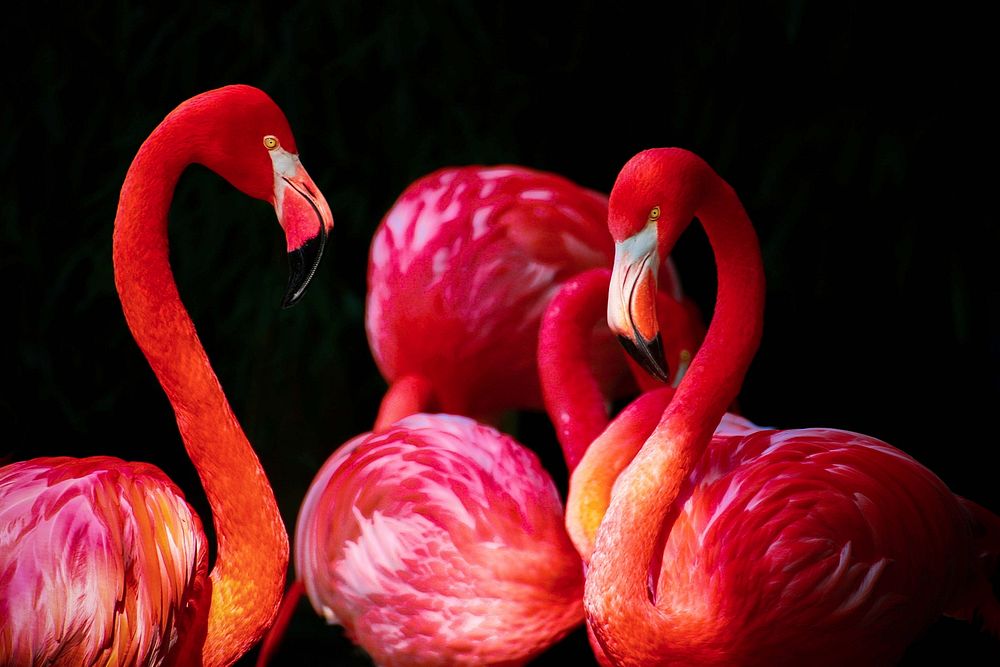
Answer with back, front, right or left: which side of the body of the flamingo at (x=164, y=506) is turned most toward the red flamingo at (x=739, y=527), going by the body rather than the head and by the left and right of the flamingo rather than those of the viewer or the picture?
front

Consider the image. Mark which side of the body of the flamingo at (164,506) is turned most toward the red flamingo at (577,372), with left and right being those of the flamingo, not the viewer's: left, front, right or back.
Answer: front

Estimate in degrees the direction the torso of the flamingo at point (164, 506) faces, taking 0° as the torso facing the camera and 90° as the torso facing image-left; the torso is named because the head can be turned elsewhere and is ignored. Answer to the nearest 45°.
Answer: approximately 270°

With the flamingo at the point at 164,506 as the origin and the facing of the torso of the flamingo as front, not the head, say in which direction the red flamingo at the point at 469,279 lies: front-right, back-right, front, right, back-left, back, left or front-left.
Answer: front-left
